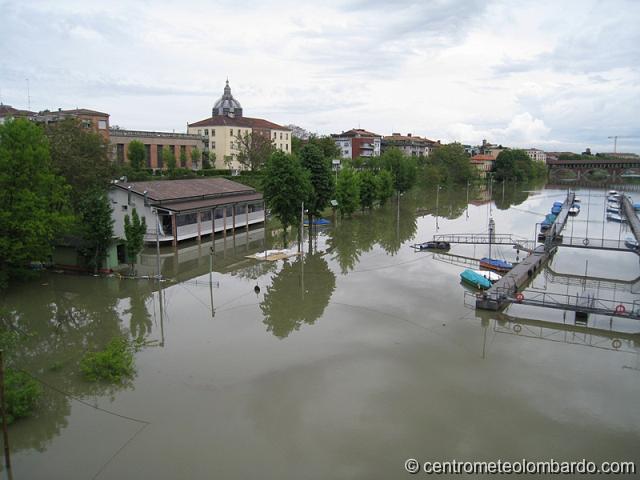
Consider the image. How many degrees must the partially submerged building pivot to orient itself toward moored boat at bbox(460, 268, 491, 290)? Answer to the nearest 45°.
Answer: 0° — it already faces it

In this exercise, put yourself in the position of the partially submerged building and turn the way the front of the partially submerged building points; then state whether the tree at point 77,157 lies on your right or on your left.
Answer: on your right

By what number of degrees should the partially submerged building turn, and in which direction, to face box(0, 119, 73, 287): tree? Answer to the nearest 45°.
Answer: approximately 90° to its right

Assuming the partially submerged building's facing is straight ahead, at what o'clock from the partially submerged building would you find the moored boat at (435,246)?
The moored boat is roughly at 11 o'clock from the partially submerged building.

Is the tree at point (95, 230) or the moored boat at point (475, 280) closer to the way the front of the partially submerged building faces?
the moored boat

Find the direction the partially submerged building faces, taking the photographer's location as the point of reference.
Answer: facing the viewer and to the right of the viewer

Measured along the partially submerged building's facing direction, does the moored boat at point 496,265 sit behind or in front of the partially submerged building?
in front

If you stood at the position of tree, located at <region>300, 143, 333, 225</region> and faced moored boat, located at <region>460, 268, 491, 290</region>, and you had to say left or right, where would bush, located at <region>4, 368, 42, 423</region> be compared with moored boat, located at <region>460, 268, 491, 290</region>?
right

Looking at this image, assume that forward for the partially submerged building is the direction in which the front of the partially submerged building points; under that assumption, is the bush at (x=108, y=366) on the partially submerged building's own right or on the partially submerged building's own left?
on the partially submerged building's own right

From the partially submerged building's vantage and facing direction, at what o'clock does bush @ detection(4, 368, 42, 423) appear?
The bush is roughly at 2 o'clock from the partially submerged building.

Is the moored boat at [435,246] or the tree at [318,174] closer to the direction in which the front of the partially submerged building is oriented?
the moored boat
